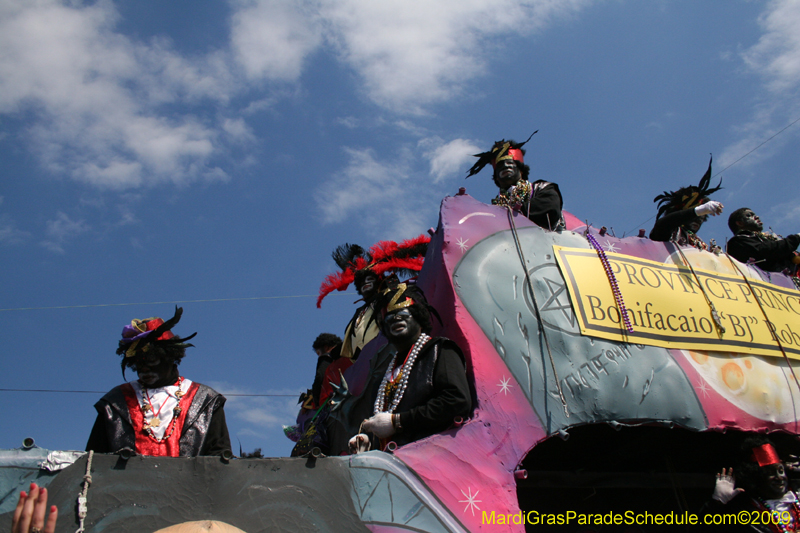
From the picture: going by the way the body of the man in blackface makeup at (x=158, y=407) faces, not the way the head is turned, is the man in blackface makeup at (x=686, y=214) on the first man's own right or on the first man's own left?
on the first man's own left

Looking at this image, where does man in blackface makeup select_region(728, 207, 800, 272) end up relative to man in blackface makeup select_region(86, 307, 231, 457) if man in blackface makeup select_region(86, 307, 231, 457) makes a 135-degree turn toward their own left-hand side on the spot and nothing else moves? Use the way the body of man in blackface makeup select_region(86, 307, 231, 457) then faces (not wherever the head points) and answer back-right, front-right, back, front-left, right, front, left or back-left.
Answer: front-right
